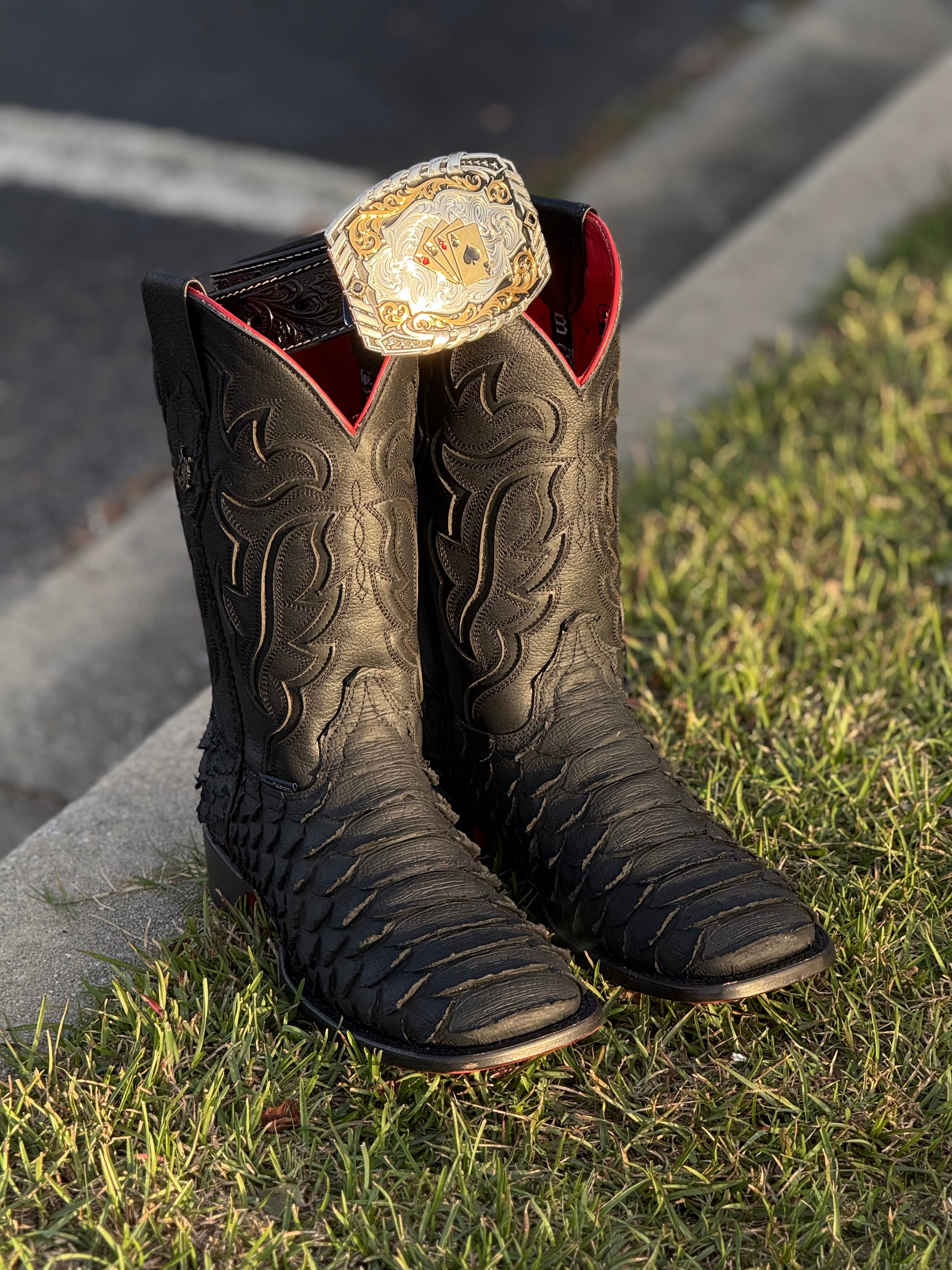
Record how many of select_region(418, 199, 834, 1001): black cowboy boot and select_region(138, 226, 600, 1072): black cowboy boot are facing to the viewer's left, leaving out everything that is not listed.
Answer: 0

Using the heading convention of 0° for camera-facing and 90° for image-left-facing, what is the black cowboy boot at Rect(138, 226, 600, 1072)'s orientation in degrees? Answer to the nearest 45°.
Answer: approximately 315°

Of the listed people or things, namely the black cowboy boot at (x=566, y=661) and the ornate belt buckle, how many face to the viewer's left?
0

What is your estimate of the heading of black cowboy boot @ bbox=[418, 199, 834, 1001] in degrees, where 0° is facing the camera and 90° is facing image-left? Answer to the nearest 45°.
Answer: approximately 315°
